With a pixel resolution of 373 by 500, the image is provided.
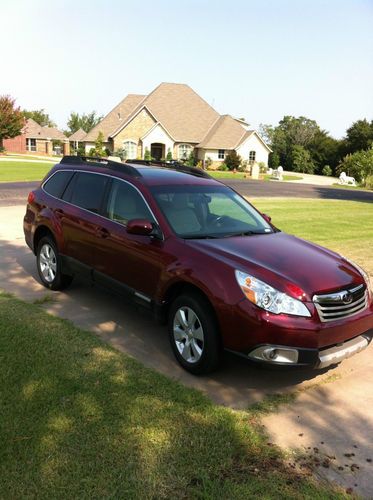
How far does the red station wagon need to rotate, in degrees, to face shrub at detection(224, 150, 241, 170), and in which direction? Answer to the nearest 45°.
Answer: approximately 135° to its left

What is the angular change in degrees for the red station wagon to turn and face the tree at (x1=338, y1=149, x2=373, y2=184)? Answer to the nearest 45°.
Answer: approximately 135° to its left

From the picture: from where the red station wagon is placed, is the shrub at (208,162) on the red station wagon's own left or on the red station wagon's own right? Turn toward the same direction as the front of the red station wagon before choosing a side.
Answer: on the red station wagon's own left

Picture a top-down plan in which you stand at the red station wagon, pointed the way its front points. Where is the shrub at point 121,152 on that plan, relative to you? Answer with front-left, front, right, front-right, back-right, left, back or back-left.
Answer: back-left

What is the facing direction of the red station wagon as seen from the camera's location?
facing the viewer and to the right of the viewer
